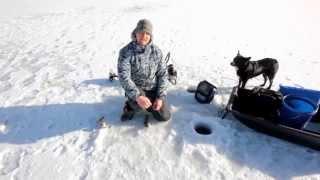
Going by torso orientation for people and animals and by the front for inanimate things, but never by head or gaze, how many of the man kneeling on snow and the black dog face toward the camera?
1

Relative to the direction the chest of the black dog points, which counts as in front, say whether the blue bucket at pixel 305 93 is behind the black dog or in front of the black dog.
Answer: behind

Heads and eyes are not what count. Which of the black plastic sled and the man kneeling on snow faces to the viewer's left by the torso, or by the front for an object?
the black plastic sled

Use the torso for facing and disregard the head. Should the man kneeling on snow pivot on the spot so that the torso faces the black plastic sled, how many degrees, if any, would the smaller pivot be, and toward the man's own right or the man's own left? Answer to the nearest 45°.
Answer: approximately 90° to the man's own left

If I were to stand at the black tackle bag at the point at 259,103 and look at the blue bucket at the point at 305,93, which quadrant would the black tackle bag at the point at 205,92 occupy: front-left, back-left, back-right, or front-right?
back-left

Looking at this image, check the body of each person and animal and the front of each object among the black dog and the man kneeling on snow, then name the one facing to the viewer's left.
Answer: the black dog

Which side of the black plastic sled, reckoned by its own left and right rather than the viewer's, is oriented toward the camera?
left

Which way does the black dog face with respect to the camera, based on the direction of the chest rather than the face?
to the viewer's left
